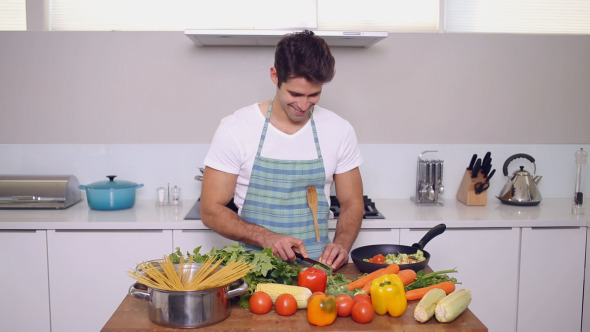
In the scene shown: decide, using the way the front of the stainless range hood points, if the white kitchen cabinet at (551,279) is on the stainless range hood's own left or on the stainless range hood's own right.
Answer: on the stainless range hood's own left

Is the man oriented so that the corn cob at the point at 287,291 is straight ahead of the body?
yes

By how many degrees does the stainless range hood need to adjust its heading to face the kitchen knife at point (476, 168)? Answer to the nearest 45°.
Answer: approximately 90° to its left

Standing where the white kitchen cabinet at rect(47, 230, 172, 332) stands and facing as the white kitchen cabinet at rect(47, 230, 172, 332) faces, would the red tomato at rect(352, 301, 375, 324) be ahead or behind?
ahead

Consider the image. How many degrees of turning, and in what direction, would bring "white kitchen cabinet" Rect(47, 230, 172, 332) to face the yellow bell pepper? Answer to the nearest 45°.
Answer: approximately 45° to its left
